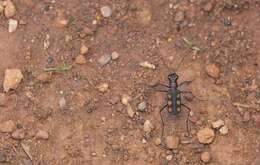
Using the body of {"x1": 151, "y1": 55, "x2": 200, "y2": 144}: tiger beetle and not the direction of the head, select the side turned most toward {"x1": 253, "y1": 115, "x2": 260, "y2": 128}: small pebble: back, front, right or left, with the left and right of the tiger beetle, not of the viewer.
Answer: right

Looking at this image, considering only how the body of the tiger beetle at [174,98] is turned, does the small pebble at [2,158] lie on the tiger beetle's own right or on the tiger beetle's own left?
on the tiger beetle's own left

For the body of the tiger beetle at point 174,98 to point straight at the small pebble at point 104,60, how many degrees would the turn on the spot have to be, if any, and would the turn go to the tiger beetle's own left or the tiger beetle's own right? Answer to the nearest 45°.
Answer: approximately 90° to the tiger beetle's own left

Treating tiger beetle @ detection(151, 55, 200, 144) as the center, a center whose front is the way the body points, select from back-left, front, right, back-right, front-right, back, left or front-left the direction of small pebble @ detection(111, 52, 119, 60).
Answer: left

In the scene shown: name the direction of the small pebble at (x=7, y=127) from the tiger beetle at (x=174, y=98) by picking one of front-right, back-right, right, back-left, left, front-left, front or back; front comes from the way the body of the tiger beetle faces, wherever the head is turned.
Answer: left

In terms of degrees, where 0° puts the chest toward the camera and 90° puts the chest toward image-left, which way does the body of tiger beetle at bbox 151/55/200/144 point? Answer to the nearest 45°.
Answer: approximately 180°

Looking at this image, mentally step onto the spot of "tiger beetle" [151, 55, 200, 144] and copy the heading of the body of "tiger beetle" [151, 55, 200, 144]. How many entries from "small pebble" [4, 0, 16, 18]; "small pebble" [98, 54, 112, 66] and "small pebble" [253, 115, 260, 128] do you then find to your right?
1

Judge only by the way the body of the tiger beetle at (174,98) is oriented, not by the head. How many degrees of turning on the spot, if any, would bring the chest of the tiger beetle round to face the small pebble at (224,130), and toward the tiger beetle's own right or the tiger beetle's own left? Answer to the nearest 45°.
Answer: approximately 90° to the tiger beetle's own right

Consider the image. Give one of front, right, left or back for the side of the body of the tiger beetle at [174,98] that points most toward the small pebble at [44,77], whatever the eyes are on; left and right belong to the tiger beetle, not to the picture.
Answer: left

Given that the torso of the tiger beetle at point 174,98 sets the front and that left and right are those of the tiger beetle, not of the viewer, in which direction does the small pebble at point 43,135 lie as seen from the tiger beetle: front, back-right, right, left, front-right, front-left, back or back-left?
left

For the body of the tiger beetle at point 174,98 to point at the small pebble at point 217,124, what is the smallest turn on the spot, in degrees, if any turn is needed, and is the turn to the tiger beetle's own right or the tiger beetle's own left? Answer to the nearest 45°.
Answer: approximately 90° to the tiger beetle's own right

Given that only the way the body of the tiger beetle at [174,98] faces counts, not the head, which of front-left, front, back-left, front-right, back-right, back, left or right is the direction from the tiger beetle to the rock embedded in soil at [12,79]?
left
